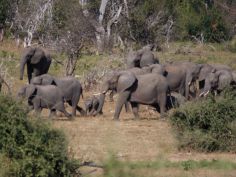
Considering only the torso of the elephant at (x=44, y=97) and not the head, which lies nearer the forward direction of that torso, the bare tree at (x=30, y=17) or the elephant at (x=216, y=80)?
the bare tree

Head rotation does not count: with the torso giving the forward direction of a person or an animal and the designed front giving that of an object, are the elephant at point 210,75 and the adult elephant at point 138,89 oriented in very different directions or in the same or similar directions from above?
same or similar directions

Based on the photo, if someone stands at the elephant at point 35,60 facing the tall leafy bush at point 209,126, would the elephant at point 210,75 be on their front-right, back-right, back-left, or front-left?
front-left

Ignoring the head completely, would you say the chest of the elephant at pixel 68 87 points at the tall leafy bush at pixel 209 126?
no

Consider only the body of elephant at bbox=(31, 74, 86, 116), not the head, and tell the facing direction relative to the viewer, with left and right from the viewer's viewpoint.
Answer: facing to the left of the viewer

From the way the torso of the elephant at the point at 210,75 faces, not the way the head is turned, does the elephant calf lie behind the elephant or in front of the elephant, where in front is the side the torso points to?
in front

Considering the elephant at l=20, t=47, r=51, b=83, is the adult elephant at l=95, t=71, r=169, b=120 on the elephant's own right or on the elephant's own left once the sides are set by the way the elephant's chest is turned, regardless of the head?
on the elephant's own left

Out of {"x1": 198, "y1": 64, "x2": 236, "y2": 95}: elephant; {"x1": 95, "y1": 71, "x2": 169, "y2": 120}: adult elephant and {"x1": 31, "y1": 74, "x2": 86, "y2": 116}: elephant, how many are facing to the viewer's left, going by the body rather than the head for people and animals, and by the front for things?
3

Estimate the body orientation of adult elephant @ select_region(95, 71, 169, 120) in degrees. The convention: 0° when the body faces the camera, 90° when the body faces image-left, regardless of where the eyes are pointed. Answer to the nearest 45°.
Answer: approximately 90°

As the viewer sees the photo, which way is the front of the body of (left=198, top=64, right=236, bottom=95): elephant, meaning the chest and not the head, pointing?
to the viewer's left

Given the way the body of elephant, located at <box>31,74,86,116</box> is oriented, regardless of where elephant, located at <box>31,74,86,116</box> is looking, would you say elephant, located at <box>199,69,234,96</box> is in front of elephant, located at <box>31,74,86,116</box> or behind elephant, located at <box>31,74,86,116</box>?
behind

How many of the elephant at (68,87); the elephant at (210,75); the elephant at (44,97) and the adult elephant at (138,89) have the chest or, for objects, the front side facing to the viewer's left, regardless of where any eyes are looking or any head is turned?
4
